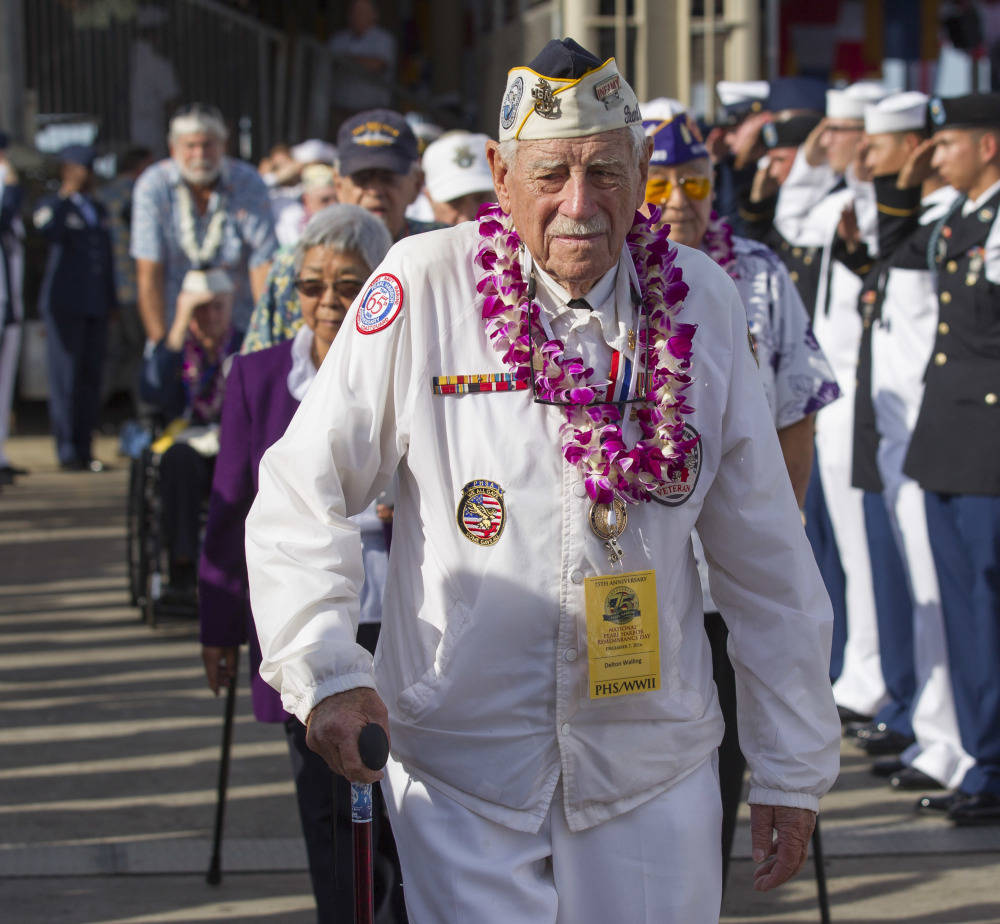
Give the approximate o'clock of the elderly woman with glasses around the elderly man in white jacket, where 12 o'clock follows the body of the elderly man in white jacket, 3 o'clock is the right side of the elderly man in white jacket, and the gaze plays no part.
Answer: The elderly woman with glasses is roughly at 5 o'clock from the elderly man in white jacket.

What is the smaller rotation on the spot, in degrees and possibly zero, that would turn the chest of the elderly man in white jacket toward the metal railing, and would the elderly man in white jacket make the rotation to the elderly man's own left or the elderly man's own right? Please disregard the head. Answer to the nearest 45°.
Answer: approximately 180°

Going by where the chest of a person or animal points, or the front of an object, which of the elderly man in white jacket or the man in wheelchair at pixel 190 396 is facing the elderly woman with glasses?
the man in wheelchair

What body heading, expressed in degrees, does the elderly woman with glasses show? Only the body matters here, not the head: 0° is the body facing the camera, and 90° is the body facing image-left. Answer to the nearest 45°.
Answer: approximately 0°

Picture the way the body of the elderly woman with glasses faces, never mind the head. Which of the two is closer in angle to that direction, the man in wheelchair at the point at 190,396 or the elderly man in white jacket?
the elderly man in white jacket

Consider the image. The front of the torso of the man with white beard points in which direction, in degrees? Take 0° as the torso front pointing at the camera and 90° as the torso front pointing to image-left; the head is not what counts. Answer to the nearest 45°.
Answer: approximately 0°
